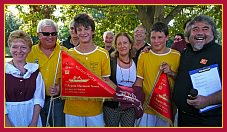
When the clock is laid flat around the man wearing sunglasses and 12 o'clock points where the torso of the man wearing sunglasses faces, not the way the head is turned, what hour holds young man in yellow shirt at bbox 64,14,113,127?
The young man in yellow shirt is roughly at 10 o'clock from the man wearing sunglasses.

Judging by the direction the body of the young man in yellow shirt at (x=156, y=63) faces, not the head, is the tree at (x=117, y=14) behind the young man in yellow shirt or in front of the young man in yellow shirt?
behind

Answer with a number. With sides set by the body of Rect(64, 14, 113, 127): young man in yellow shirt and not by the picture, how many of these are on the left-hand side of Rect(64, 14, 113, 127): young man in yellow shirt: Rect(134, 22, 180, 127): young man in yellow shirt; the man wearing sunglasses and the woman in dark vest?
1
